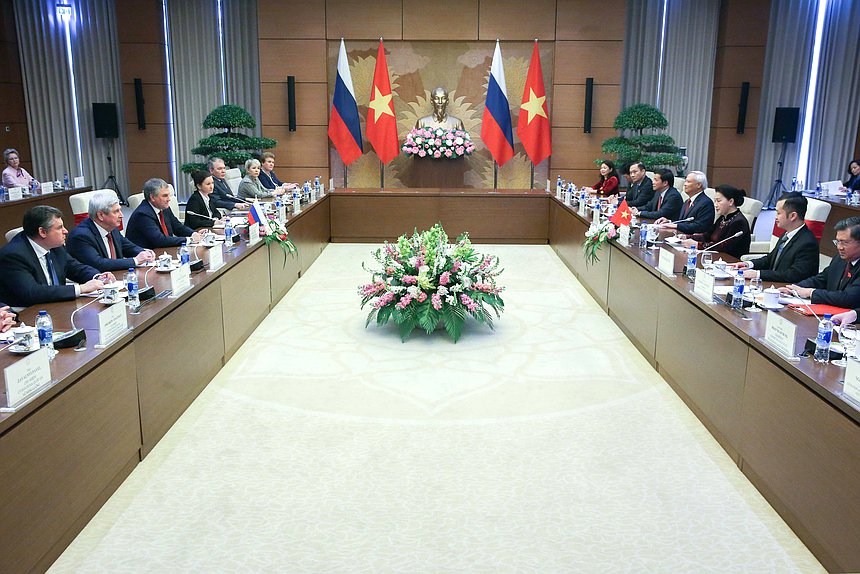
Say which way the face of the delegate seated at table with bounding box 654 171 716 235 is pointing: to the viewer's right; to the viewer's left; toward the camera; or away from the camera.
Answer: to the viewer's left

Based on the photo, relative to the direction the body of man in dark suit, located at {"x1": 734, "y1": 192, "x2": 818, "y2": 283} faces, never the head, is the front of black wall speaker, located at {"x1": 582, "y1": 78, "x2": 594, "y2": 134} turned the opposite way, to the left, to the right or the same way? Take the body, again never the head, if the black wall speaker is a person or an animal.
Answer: to the left

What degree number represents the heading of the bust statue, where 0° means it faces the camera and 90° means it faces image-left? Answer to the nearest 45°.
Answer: approximately 0°

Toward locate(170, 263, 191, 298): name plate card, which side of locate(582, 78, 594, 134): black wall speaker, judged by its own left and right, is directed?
front

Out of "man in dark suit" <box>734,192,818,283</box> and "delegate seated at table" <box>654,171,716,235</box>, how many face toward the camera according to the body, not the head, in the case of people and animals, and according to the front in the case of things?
0

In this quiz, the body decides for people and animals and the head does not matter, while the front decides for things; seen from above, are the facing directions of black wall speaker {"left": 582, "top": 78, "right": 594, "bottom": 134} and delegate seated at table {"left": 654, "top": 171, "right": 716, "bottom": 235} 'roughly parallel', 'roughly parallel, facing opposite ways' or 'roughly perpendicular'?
roughly perpendicular

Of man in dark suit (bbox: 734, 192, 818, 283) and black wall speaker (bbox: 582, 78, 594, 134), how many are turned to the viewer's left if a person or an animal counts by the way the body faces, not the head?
1

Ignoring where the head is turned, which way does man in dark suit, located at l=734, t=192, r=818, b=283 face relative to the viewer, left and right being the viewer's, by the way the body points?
facing to the left of the viewer

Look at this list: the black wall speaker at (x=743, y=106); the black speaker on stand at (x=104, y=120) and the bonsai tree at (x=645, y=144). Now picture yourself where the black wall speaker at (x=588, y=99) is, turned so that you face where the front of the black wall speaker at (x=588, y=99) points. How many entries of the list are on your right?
1

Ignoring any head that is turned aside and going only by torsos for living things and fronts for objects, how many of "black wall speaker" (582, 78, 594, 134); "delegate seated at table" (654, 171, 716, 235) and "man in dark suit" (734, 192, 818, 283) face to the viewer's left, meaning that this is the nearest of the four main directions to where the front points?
2

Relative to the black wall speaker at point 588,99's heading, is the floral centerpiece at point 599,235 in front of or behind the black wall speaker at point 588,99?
in front

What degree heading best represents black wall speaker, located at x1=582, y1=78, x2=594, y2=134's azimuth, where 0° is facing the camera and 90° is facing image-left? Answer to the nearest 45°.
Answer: approximately 0°

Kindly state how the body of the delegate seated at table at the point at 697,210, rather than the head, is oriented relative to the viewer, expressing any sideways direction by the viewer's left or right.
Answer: facing to the left of the viewer

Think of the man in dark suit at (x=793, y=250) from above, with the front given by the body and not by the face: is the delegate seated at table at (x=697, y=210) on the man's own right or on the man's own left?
on the man's own right

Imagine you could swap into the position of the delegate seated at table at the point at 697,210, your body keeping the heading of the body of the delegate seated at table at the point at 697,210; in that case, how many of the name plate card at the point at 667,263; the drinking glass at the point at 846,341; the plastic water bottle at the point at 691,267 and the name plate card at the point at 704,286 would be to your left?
4

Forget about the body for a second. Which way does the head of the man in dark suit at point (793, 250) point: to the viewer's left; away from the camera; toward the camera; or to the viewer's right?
to the viewer's left
